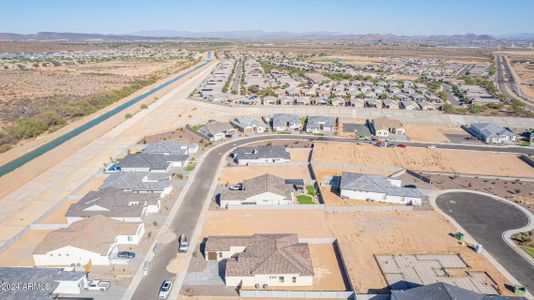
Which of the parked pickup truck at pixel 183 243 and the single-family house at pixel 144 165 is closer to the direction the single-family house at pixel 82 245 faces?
the parked pickup truck

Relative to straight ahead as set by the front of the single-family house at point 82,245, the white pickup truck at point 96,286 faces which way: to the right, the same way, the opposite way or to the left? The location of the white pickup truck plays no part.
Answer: the opposite way

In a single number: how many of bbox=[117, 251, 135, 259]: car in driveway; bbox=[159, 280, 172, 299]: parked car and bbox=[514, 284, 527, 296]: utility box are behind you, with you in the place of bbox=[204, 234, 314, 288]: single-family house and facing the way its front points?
1

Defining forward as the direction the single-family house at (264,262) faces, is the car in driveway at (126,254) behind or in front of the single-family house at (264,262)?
in front

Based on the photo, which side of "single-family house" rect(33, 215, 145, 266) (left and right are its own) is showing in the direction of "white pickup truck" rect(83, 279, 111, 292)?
right

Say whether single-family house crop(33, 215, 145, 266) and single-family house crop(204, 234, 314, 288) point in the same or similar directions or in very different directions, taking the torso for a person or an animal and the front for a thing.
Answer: very different directions

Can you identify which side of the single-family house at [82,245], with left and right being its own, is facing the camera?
right

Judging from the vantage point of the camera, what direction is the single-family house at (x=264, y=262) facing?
facing to the left of the viewer

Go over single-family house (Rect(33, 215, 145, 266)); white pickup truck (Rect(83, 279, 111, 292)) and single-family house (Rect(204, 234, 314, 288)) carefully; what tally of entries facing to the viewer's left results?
2

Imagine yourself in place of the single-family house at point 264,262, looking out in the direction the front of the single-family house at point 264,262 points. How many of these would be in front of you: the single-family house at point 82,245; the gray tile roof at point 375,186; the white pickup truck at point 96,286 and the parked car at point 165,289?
3

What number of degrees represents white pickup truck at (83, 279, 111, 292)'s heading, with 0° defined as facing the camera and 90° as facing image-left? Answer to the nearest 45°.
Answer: approximately 90°

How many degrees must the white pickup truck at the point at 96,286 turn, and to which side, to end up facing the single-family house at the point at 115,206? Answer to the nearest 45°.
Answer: approximately 90° to its right

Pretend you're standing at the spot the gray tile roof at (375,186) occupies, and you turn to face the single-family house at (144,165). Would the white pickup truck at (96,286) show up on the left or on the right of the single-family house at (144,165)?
left

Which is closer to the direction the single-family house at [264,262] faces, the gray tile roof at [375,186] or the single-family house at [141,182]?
the single-family house

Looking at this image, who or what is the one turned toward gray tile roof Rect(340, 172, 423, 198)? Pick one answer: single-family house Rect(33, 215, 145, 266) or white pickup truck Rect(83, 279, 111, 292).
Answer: the single-family house
